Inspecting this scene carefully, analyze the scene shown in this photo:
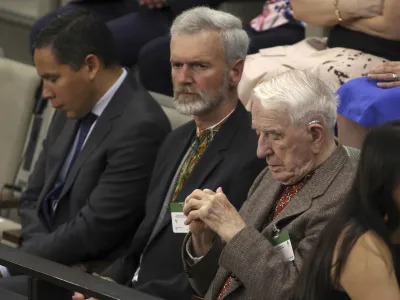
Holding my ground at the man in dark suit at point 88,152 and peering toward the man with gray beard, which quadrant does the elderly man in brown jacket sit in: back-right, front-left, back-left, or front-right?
front-right

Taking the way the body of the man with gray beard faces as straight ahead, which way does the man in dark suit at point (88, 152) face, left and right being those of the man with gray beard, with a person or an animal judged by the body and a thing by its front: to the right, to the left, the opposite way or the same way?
the same way

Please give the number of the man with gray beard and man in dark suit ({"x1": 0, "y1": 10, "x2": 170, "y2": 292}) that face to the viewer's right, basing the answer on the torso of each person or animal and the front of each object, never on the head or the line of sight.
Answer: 0

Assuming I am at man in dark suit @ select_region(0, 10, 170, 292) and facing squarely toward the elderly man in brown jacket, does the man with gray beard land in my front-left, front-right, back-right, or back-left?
front-left

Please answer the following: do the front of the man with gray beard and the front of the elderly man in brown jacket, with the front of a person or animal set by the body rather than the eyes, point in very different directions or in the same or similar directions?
same or similar directions

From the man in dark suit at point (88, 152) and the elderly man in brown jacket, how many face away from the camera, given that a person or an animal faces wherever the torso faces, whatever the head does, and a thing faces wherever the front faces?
0

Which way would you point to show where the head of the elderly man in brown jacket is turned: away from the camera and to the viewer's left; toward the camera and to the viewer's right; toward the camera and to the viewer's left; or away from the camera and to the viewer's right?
toward the camera and to the viewer's left

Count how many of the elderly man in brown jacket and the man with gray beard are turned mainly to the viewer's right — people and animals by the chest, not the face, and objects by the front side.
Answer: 0

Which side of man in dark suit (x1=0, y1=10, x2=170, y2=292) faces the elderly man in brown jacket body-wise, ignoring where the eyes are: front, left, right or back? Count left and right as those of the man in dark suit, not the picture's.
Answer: left

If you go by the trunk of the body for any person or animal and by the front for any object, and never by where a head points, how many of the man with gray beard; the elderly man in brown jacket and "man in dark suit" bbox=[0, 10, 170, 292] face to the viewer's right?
0

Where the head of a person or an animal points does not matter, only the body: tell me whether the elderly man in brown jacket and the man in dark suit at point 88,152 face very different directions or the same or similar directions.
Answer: same or similar directions

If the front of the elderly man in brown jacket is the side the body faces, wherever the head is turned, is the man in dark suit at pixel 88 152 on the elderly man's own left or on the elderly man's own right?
on the elderly man's own right

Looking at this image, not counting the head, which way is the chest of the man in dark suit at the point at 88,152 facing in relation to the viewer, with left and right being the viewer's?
facing the viewer and to the left of the viewer

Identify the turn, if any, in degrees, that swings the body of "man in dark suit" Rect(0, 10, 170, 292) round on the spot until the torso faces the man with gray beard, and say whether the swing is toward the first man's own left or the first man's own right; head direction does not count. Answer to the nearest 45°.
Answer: approximately 90° to the first man's own left

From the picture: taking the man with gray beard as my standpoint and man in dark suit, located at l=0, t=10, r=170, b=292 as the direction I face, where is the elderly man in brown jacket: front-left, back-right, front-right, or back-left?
back-left
